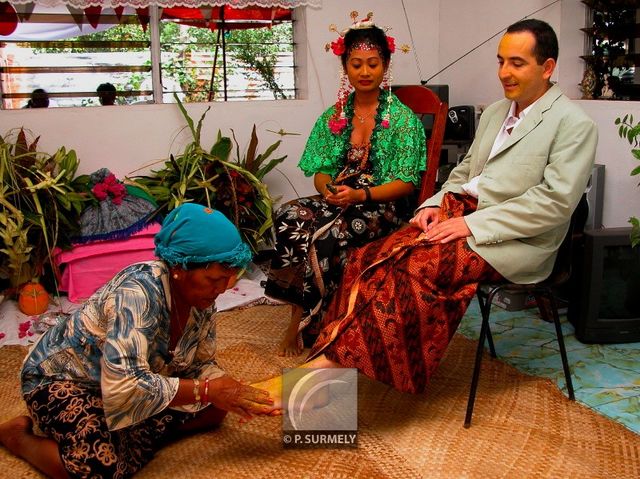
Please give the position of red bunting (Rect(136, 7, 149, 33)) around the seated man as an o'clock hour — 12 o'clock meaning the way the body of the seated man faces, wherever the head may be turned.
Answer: The red bunting is roughly at 3 o'clock from the seated man.

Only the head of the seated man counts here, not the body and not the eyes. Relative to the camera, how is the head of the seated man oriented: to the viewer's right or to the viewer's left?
to the viewer's left

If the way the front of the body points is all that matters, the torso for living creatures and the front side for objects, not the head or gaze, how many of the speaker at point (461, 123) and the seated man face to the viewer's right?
0

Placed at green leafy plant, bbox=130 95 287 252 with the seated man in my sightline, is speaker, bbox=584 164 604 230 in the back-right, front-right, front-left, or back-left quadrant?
front-left

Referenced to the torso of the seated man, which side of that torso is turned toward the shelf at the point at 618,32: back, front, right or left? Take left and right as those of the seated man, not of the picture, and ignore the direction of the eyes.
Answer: back

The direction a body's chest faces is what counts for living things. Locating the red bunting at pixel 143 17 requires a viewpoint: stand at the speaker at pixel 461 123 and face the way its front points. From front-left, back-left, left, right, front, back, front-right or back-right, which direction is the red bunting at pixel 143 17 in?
right

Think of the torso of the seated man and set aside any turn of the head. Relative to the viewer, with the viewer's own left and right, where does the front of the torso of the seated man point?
facing the viewer and to the left of the viewer

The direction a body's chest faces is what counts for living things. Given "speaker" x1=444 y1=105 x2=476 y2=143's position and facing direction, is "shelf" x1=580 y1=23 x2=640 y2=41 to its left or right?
on its left

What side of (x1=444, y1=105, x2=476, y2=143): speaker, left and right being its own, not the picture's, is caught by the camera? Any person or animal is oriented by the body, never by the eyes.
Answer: front
